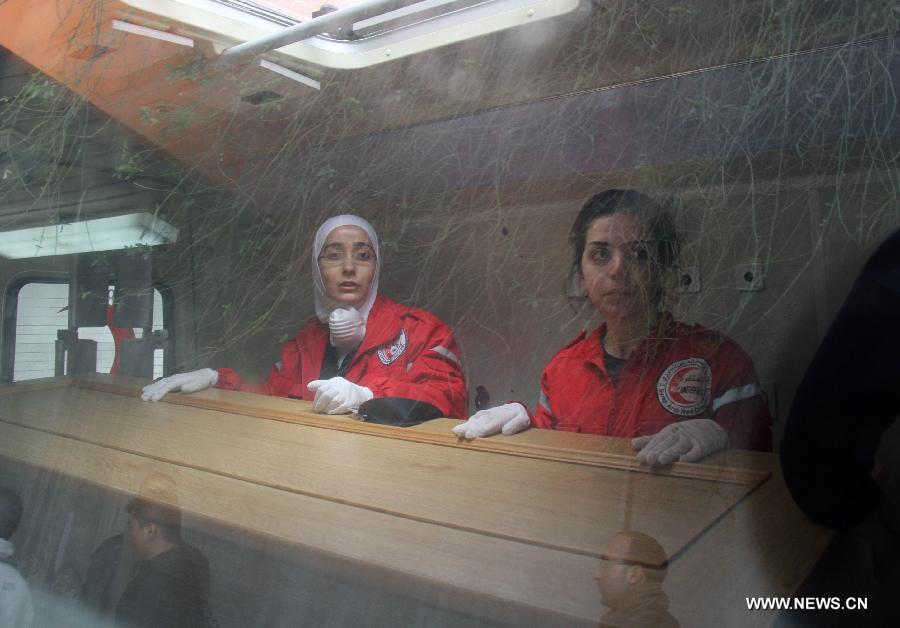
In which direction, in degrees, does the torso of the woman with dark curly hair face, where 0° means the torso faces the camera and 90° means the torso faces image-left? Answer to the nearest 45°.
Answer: approximately 45°

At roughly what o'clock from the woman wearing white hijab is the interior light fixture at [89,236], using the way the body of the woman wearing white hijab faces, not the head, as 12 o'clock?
The interior light fixture is roughly at 3 o'clock from the woman wearing white hijab.
